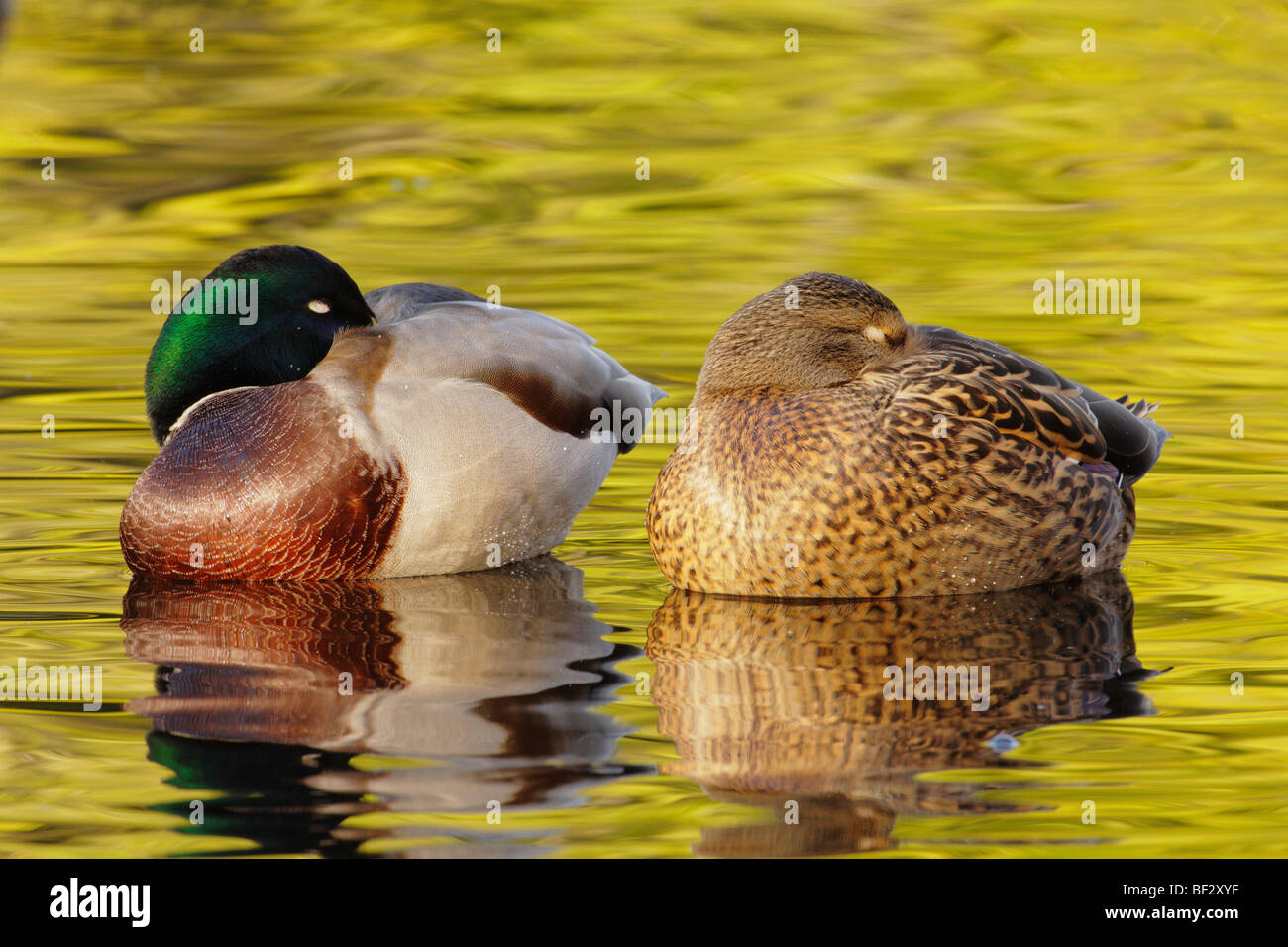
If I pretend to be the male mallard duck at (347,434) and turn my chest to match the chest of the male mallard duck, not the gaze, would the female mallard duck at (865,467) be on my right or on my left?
on my left

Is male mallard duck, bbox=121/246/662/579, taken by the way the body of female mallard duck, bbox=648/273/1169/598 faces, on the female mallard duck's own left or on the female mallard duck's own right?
on the female mallard duck's own right

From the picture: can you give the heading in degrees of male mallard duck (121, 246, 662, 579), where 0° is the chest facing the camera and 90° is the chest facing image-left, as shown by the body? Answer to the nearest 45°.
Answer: approximately 45°

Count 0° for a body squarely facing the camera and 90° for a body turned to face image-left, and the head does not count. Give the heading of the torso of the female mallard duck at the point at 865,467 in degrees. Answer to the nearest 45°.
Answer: approximately 45°
